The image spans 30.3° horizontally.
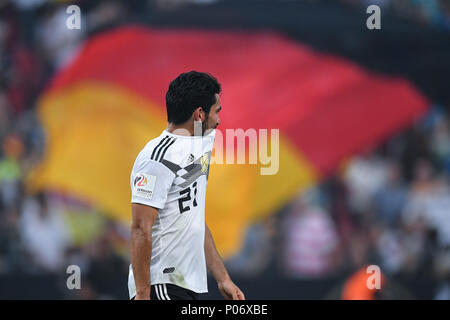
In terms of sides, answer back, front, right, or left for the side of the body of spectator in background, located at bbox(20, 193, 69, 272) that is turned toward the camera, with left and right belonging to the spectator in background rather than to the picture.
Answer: front

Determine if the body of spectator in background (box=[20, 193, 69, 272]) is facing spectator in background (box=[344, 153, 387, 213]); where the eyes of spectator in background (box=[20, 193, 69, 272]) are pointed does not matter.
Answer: no

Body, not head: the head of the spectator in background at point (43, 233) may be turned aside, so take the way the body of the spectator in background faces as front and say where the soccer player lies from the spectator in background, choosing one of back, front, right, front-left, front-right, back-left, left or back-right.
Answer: front

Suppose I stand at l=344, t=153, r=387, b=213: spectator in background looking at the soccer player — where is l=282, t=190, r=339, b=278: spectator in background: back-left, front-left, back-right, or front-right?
front-right

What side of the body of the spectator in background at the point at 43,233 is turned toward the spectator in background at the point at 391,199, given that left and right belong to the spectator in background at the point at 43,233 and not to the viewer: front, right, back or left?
left

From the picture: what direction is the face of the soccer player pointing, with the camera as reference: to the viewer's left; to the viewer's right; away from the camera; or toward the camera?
to the viewer's right

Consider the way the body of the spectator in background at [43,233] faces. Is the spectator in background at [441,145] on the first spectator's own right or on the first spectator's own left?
on the first spectator's own left

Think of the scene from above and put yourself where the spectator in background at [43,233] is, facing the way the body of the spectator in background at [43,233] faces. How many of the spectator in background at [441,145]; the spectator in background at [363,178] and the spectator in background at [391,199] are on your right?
0

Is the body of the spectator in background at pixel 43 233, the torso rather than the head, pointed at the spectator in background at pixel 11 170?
no
